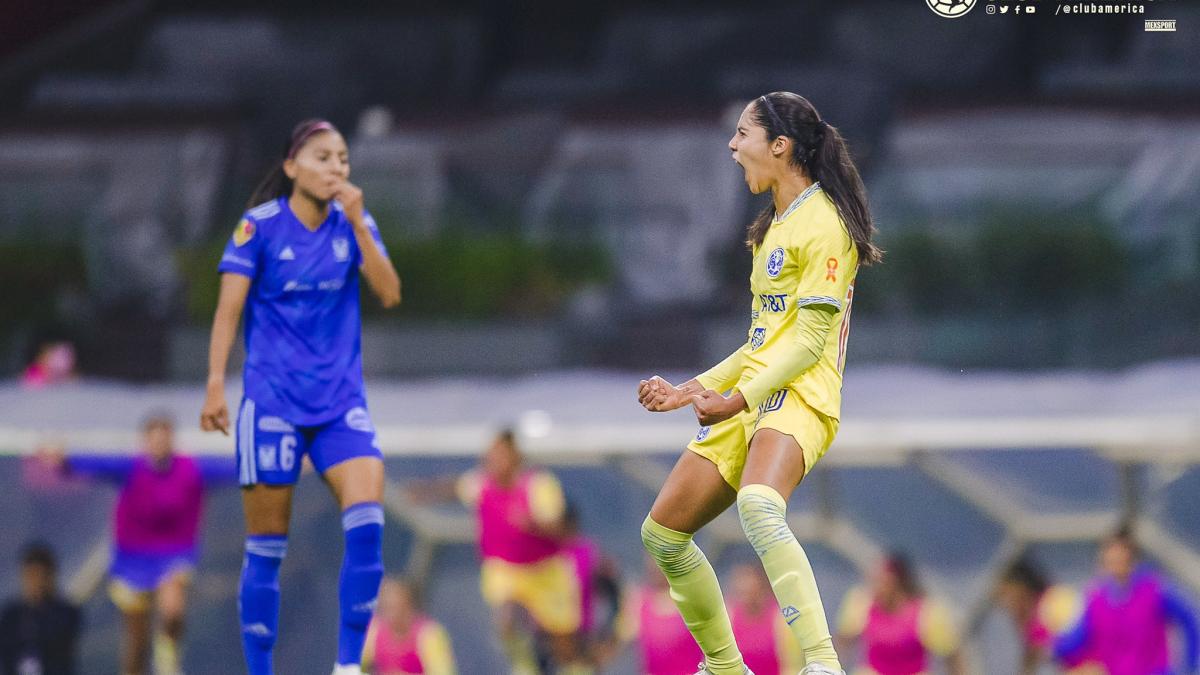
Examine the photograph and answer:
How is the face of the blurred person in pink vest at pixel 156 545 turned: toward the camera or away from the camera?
toward the camera

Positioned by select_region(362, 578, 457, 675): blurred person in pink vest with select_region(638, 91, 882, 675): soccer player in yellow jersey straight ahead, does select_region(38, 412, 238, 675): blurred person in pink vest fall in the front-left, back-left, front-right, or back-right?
back-right

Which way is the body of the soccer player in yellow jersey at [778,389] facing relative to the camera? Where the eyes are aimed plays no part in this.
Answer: to the viewer's left

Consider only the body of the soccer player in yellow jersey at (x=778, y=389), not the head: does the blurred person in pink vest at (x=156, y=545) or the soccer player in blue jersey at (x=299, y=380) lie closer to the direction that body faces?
the soccer player in blue jersey

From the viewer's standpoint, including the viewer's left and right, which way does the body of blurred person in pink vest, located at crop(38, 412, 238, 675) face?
facing the viewer

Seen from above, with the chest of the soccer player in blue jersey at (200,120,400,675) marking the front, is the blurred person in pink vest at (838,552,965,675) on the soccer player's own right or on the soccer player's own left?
on the soccer player's own left

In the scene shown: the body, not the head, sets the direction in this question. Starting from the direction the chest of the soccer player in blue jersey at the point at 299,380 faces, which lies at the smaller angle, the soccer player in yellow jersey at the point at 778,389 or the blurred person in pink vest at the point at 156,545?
the soccer player in yellow jersey

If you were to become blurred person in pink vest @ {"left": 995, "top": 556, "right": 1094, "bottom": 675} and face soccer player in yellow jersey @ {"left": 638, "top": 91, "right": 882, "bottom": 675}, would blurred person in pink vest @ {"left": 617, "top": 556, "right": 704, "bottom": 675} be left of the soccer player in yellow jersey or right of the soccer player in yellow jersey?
right

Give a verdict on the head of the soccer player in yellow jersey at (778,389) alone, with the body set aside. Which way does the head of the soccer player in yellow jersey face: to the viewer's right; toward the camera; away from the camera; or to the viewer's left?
to the viewer's left

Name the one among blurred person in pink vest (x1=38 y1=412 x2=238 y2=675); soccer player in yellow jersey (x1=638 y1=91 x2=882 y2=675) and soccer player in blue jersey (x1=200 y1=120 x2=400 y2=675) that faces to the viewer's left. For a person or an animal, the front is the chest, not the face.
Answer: the soccer player in yellow jersey

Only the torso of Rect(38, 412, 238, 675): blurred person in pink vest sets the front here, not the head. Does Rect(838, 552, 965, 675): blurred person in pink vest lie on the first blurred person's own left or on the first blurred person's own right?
on the first blurred person's own left

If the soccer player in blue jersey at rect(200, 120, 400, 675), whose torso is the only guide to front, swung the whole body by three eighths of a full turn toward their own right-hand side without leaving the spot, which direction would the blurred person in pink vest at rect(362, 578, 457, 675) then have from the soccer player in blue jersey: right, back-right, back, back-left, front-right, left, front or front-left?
right

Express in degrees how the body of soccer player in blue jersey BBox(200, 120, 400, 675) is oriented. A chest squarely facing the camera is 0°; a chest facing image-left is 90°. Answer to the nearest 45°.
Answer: approximately 315°

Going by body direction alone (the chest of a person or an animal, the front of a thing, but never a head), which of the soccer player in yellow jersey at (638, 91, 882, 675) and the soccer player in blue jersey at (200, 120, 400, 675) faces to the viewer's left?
the soccer player in yellow jersey

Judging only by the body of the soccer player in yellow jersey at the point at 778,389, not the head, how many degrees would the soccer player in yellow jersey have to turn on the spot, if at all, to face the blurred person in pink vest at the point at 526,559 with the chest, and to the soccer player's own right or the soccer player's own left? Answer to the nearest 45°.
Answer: approximately 90° to the soccer player's own right
